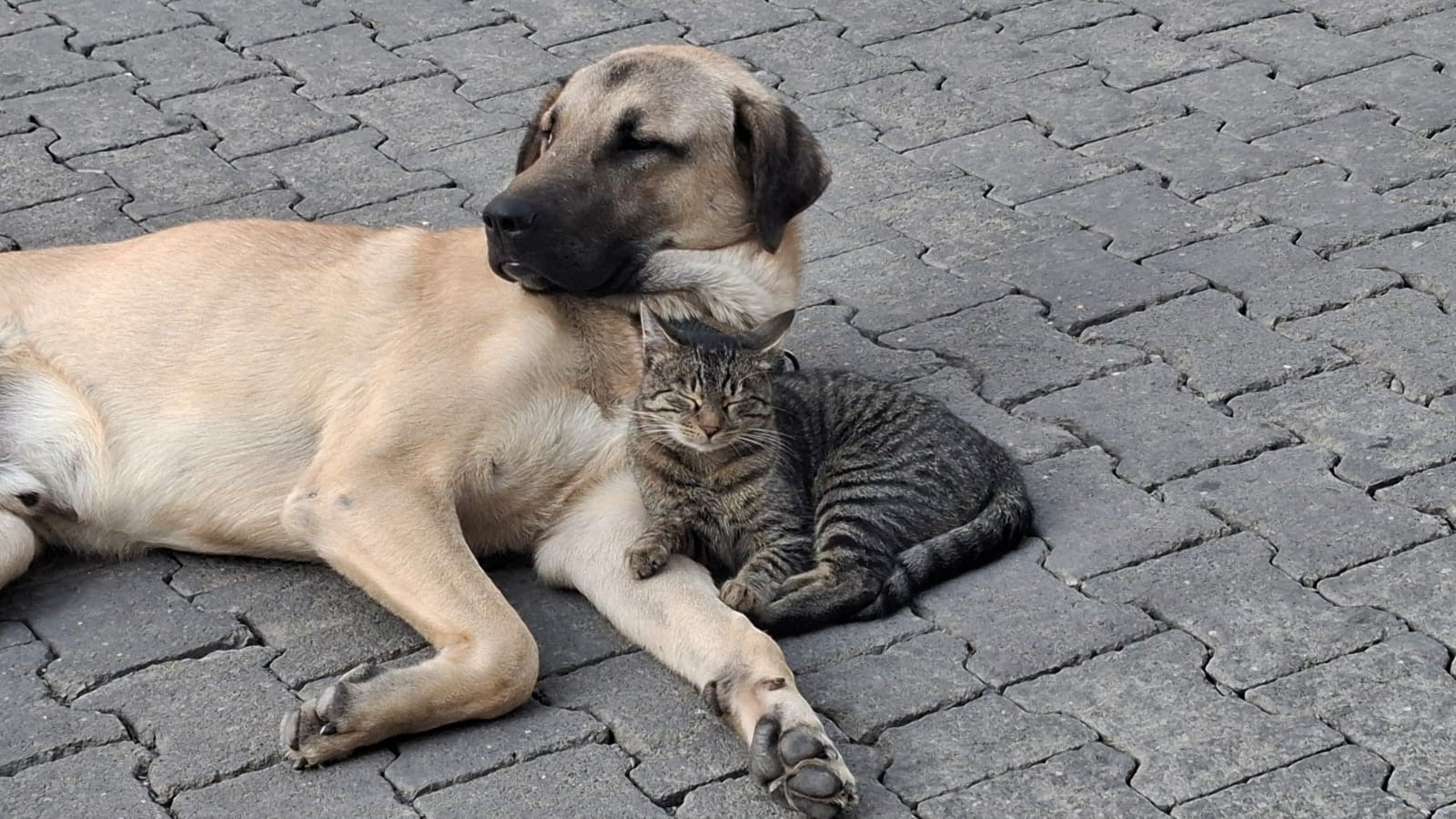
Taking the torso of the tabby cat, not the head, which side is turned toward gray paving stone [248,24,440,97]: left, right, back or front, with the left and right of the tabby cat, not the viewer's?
right

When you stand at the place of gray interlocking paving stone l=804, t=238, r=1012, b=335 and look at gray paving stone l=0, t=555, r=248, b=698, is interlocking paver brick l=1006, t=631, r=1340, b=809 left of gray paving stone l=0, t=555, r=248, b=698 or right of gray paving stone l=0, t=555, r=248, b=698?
left

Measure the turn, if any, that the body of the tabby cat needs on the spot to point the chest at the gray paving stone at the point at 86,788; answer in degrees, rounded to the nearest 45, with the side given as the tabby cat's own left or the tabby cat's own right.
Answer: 0° — it already faces it

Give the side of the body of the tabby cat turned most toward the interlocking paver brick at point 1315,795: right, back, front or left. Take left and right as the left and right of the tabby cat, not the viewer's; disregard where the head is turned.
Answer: left

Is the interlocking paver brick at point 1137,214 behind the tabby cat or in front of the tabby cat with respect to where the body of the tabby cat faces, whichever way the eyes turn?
behind

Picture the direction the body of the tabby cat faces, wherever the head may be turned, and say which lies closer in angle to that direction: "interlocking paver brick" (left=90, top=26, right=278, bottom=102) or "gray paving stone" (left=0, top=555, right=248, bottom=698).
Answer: the gray paving stone

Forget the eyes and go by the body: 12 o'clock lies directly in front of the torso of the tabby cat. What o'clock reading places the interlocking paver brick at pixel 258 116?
The interlocking paver brick is roughly at 3 o'clock from the tabby cat.

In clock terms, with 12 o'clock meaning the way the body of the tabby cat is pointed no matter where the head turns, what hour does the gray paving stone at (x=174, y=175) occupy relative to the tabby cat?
The gray paving stone is roughly at 3 o'clock from the tabby cat.

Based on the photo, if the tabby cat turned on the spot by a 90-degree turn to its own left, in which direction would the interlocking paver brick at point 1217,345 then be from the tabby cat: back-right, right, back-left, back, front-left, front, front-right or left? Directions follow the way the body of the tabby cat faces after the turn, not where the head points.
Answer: left

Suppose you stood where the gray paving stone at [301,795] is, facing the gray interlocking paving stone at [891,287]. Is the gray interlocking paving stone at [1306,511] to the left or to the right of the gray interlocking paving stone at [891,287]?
right

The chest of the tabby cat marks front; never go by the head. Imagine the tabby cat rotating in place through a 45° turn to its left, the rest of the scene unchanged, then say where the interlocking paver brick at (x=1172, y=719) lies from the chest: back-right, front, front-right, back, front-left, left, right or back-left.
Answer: front-left

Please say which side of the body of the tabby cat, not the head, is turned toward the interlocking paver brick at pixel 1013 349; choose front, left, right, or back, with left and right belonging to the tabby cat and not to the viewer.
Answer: back

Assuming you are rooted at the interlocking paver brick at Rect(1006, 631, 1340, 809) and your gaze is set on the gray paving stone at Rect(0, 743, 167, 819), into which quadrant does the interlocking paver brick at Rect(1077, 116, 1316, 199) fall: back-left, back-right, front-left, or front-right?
back-right

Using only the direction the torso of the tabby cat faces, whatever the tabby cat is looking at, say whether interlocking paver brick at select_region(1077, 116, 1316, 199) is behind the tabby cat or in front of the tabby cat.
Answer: behind

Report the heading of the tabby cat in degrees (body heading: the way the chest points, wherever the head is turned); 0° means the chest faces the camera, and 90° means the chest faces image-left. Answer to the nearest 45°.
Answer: approximately 45°

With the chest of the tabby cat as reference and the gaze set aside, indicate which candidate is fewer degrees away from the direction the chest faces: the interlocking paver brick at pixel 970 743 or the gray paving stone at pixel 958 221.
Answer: the interlocking paver brick

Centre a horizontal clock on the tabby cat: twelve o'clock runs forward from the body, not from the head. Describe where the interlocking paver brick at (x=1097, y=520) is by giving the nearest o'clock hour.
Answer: The interlocking paver brick is roughly at 7 o'clock from the tabby cat.

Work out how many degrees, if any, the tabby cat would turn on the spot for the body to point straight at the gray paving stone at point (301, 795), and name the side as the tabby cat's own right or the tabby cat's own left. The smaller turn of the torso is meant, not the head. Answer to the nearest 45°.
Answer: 0° — it already faces it
